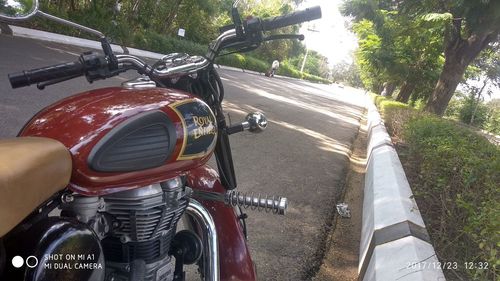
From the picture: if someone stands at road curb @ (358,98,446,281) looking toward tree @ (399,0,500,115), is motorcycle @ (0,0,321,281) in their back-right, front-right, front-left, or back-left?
back-left

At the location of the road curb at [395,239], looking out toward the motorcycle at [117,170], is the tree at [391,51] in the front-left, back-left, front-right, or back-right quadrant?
back-right

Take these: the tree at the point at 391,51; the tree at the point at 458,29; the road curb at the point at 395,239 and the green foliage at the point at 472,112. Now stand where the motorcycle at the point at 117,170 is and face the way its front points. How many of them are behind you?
0

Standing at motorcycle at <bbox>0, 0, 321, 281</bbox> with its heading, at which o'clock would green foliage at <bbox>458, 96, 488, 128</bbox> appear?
The green foliage is roughly at 12 o'clock from the motorcycle.

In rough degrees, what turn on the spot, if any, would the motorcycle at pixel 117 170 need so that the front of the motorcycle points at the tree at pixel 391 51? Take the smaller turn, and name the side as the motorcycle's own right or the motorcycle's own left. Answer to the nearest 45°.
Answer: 0° — it already faces it

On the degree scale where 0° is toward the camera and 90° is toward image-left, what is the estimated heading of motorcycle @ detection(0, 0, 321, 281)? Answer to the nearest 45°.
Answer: approximately 225°

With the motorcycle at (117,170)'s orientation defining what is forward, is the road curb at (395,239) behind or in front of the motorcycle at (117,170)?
in front

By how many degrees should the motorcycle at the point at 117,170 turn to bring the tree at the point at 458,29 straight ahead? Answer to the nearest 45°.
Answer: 0° — it already faces it
